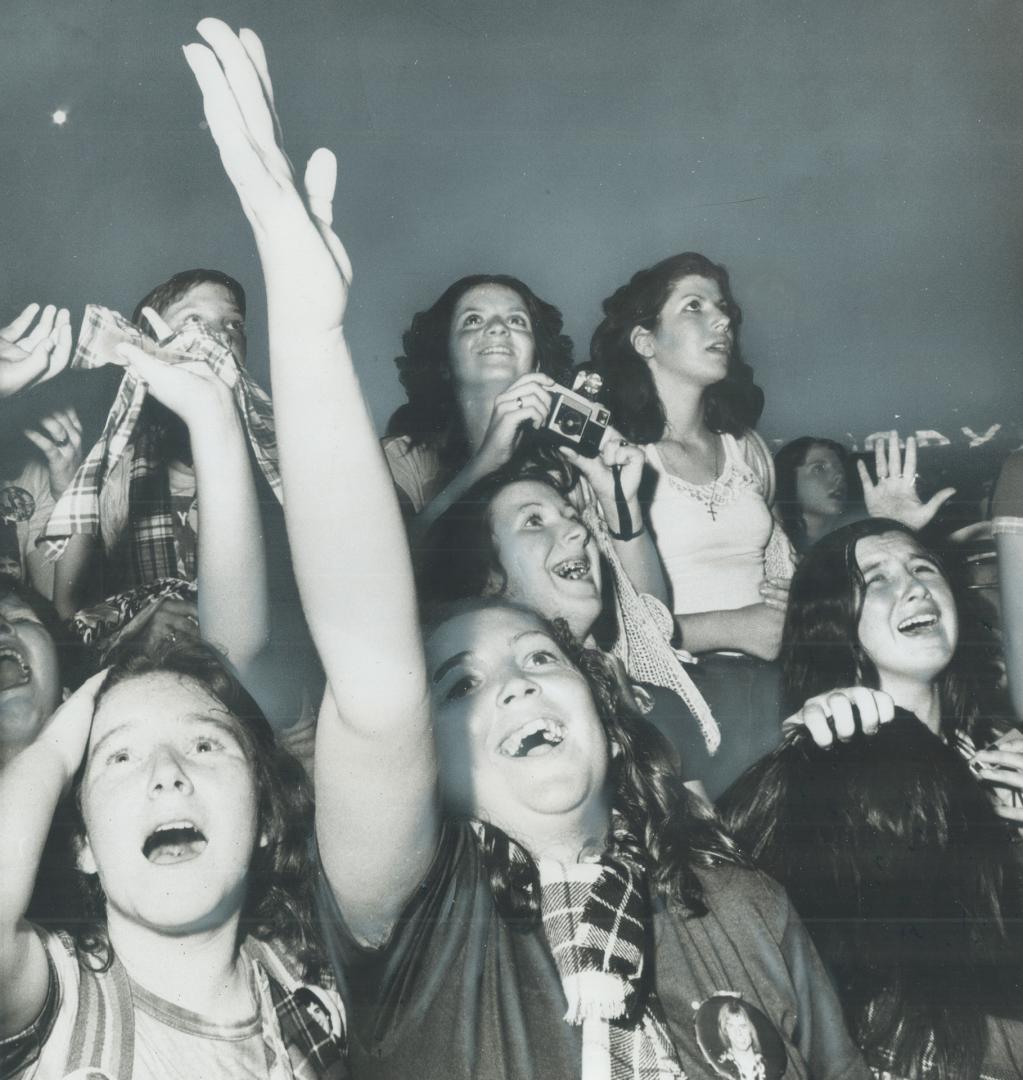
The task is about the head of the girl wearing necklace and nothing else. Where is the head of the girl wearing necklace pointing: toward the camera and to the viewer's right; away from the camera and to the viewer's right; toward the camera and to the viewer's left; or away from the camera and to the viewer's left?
toward the camera and to the viewer's right

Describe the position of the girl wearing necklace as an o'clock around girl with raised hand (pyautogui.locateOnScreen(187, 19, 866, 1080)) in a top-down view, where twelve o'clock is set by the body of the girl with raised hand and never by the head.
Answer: The girl wearing necklace is roughly at 8 o'clock from the girl with raised hand.

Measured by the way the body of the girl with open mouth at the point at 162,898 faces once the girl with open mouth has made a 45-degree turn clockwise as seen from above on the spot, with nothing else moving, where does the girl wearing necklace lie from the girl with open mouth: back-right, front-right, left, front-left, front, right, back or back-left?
back-left

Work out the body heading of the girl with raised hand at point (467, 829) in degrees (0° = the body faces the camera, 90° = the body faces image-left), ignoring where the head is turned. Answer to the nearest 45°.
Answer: approximately 0°

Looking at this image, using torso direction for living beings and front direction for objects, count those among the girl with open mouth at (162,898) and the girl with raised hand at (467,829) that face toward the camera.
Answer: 2

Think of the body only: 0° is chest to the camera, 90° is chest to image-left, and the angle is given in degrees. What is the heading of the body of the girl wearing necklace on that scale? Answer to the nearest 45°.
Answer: approximately 315°
